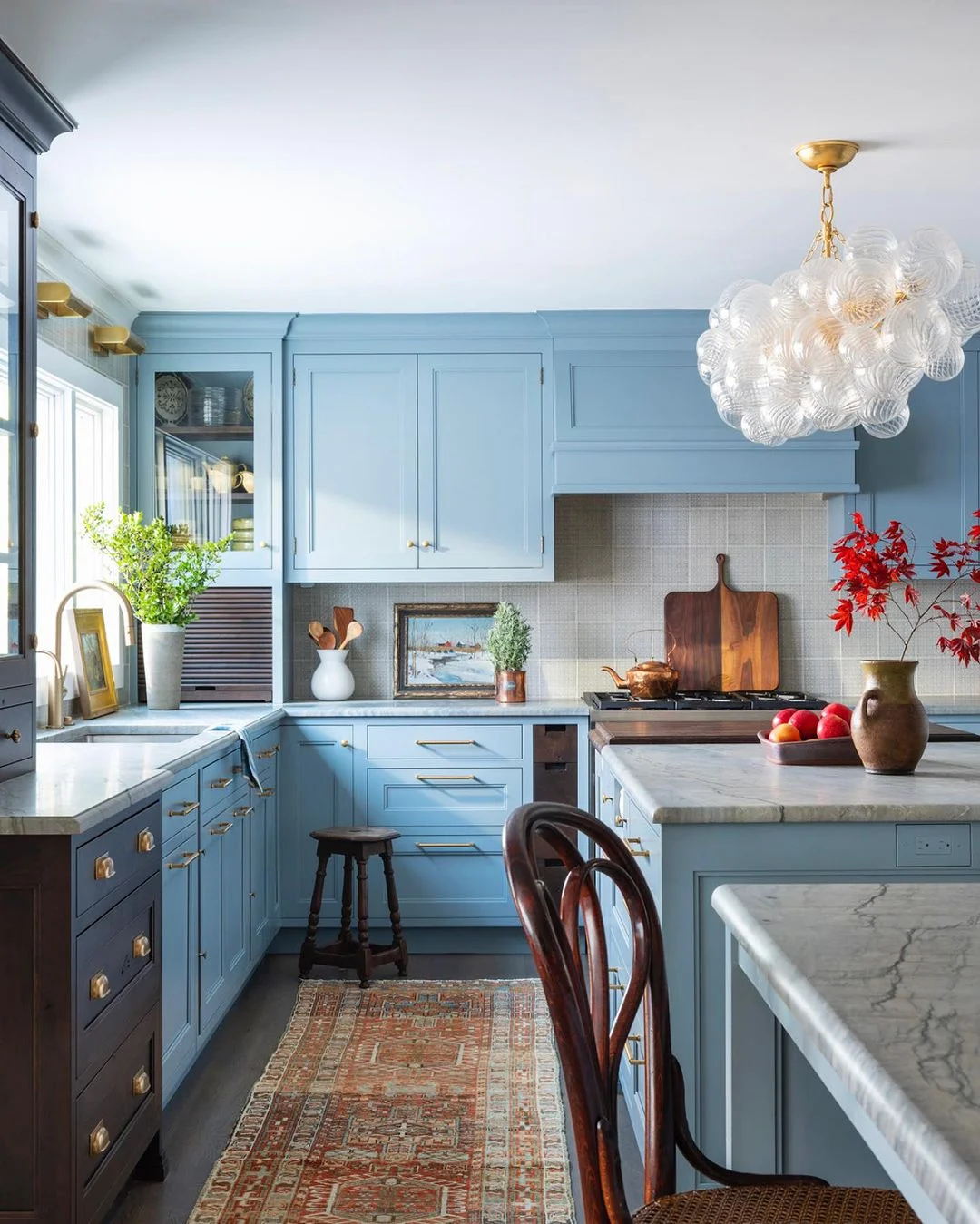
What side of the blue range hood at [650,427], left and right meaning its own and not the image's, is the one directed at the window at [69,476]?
right

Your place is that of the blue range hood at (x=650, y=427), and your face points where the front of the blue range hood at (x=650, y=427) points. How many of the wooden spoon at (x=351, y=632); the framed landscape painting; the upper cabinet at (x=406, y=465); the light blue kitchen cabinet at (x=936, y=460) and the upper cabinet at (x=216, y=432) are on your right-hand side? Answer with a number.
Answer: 4

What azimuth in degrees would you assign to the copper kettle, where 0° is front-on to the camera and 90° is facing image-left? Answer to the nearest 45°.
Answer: approximately 90°

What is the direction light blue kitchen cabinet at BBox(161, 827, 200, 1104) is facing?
to the viewer's right

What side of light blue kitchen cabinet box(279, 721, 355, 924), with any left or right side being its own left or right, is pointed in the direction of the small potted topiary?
left

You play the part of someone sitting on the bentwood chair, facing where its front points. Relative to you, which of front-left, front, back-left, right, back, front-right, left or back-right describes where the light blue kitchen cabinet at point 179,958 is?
back

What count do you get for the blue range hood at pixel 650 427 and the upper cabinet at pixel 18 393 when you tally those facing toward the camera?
1

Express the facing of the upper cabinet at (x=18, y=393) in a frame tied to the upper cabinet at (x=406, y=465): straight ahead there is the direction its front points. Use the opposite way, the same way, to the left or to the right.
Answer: to the left

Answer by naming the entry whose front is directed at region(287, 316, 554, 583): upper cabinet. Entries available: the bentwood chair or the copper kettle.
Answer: the copper kettle

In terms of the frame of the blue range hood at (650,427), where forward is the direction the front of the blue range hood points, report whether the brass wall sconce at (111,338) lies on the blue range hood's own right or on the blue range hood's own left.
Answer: on the blue range hood's own right

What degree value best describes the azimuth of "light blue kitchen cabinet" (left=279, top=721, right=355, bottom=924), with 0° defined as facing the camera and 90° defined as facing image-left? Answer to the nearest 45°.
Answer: approximately 0°

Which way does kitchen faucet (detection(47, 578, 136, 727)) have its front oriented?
to the viewer's right

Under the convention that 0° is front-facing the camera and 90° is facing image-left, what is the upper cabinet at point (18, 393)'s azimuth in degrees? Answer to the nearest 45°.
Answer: approximately 270°
